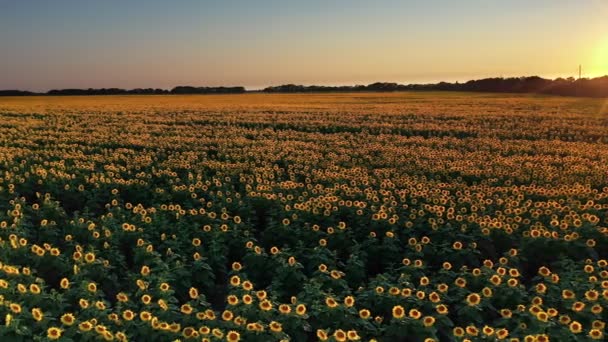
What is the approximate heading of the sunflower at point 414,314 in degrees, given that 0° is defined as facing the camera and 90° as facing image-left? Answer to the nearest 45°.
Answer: approximately 0°
